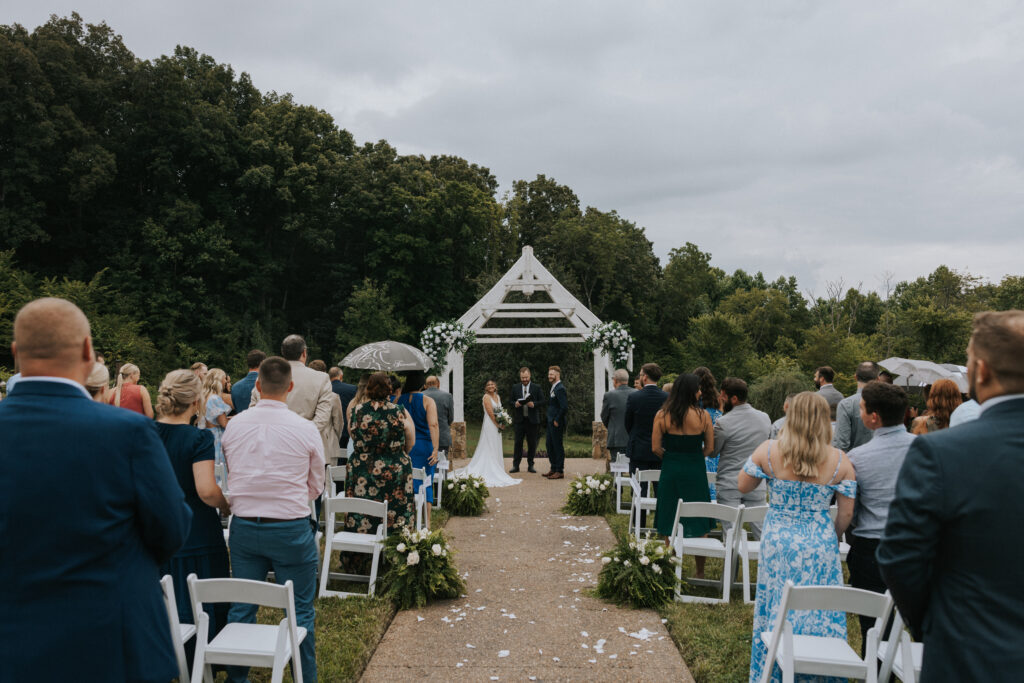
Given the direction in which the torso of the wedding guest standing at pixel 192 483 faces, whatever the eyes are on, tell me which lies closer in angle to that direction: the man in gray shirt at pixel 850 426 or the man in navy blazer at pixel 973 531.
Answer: the man in gray shirt

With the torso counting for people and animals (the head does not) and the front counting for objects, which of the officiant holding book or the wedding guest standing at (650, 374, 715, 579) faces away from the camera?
the wedding guest standing

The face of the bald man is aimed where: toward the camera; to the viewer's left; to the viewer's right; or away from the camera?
away from the camera

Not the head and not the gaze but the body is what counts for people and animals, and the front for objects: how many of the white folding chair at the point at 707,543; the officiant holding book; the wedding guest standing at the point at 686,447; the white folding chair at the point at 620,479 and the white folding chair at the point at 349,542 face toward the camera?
1

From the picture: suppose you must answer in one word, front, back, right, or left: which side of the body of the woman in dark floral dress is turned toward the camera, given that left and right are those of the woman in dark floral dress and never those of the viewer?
back

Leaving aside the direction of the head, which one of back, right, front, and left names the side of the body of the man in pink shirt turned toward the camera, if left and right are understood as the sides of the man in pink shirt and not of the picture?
back

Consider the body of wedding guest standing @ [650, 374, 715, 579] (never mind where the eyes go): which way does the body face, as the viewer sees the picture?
away from the camera

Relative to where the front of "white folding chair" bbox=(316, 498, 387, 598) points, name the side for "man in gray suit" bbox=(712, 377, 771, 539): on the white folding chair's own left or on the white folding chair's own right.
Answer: on the white folding chair's own right

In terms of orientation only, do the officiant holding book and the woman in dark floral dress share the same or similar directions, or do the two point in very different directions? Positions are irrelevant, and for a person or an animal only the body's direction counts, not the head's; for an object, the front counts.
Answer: very different directions

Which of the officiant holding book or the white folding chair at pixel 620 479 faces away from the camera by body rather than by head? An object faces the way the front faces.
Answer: the white folding chair

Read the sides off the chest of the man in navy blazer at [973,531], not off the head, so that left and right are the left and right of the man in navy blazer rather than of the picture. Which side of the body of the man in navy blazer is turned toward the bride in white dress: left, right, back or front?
front

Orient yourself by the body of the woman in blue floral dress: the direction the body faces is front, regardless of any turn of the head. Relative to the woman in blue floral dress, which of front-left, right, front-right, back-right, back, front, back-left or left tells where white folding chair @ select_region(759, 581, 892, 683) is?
back

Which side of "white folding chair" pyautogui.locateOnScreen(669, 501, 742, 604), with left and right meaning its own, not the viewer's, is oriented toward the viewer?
back

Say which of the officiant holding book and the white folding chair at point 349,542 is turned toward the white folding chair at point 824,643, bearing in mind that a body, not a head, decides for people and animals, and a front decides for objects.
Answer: the officiant holding book

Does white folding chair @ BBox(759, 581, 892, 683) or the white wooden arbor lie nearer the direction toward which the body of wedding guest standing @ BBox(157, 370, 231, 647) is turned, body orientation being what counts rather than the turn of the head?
the white wooden arbor

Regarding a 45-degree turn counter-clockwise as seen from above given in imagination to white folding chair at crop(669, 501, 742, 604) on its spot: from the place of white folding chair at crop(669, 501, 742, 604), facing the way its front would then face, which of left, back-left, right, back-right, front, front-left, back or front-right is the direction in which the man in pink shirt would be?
left

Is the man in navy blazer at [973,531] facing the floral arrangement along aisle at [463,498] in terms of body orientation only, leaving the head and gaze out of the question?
yes

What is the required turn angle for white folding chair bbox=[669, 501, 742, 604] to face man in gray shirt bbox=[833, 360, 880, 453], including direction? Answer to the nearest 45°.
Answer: approximately 45° to its right
